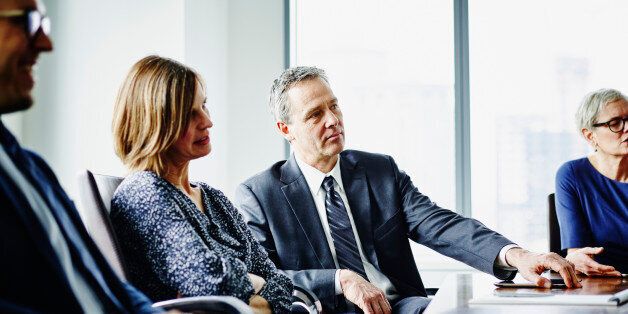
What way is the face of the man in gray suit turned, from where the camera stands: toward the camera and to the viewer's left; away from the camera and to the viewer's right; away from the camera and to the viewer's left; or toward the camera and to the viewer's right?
toward the camera and to the viewer's right

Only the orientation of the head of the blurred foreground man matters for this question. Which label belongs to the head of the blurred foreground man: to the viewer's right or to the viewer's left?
to the viewer's right

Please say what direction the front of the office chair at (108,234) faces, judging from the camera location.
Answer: facing to the right of the viewer

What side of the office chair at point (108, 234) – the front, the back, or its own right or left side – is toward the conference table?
front

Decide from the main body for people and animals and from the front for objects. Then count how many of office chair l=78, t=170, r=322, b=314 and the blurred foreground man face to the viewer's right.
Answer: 2

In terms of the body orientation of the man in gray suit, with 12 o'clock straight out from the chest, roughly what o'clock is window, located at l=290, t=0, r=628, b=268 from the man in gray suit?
The window is roughly at 8 o'clock from the man in gray suit.

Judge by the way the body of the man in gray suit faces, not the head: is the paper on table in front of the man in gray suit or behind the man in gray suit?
in front

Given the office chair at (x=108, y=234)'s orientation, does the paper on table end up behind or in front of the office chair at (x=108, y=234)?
in front

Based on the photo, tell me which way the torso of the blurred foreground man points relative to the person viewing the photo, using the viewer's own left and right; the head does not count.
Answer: facing to the right of the viewer
